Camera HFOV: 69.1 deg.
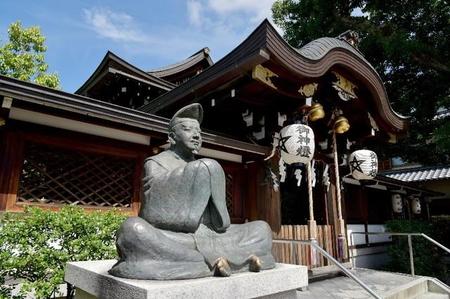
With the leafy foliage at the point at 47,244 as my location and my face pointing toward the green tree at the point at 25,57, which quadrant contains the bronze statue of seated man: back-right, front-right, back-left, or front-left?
back-right

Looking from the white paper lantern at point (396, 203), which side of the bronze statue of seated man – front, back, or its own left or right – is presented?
left

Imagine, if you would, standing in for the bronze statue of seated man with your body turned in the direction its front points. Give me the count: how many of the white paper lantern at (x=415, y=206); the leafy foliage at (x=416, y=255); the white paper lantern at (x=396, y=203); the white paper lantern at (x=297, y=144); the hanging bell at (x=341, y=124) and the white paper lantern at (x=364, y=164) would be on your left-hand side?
6

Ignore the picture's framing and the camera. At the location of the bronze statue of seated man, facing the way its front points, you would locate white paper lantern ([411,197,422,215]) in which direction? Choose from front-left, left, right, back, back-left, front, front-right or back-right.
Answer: left

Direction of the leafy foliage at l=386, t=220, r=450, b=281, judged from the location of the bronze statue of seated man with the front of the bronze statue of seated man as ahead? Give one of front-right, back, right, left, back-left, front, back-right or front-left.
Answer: left

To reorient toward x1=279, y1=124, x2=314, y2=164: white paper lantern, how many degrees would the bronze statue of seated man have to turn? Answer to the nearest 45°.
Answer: approximately 90° to its left

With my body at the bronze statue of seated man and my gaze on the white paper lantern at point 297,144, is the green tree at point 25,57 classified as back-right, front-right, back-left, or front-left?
front-left

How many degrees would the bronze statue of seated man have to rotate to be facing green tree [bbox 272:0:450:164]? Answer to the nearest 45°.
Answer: approximately 90° to its left

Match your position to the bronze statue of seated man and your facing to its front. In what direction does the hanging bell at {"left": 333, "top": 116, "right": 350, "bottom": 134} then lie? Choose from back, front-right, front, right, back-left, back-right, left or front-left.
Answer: left

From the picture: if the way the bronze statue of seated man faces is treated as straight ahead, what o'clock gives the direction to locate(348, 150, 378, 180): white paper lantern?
The white paper lantern is roughly at 9 o'clock from the bronze statue of seated man.
